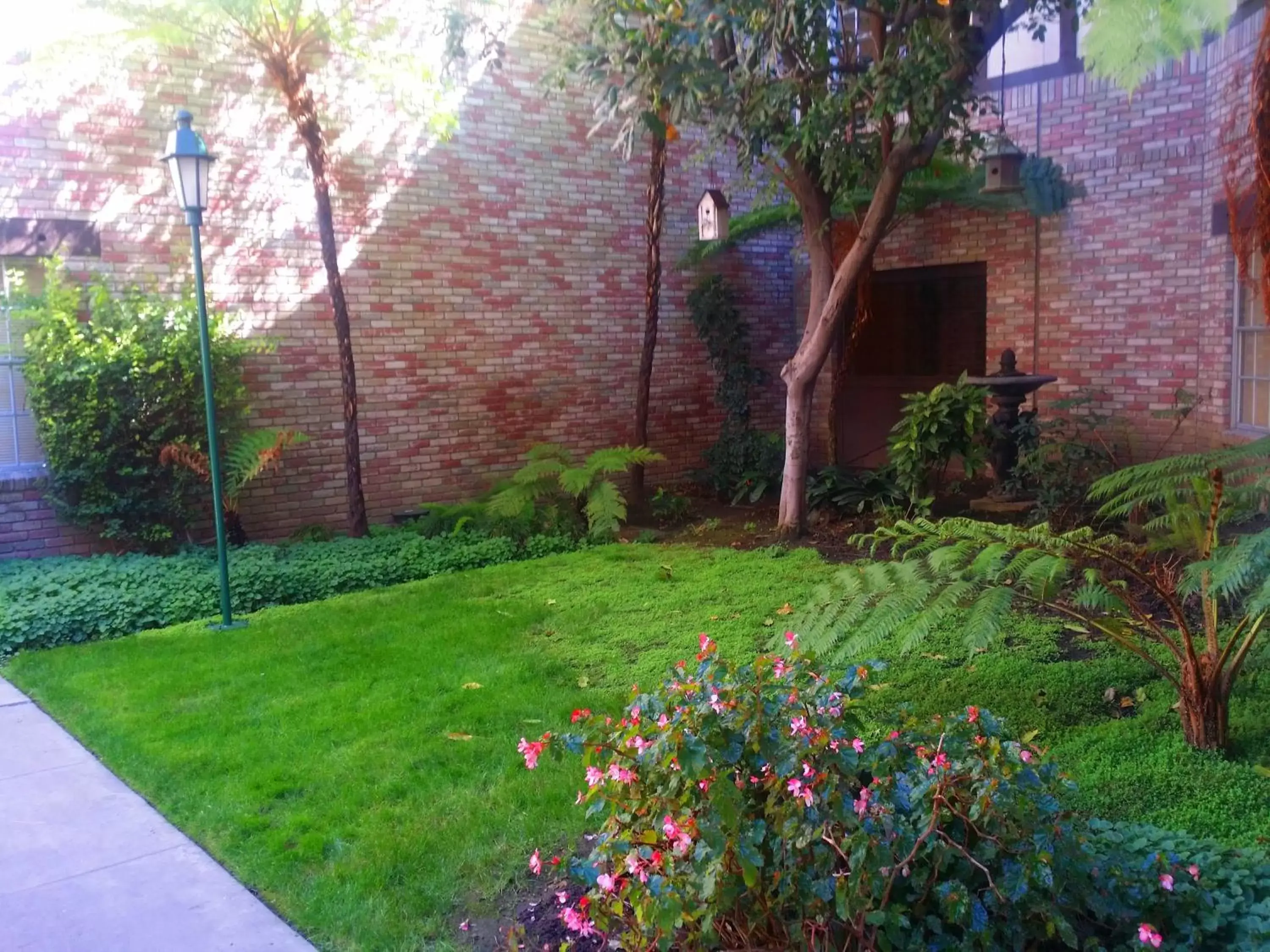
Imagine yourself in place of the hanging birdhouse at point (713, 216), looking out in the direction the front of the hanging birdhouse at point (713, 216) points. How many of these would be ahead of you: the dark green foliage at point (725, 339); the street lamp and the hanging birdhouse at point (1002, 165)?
1

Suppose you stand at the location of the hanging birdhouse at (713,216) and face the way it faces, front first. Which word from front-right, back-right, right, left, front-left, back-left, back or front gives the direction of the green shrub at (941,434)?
left

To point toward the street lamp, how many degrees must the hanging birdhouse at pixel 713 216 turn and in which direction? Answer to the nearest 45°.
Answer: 0° — it already faces it

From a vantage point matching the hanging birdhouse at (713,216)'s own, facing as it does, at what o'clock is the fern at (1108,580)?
The fern is roughly at 10 o'clock from the hanging birdhouse.

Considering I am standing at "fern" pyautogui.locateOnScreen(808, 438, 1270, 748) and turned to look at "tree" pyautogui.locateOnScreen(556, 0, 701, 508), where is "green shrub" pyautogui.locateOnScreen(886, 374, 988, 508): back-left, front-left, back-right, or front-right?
front-right

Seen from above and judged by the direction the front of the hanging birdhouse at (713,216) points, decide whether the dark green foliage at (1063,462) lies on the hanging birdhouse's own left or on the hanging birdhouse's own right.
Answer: on the hanging birdhouse's own left

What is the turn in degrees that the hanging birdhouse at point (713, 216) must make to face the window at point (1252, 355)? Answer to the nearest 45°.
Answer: approximately 135° to its left

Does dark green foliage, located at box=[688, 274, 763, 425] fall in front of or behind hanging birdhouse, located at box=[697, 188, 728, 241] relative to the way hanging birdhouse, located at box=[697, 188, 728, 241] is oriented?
behind

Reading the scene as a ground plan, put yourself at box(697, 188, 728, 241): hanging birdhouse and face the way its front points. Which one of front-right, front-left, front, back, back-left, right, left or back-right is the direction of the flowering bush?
front-left

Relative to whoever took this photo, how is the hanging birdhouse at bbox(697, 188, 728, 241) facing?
facing the viewer and to the left of the viewer

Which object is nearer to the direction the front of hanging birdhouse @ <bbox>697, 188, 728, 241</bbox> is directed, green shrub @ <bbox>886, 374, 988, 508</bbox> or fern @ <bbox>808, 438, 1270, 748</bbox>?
the fern

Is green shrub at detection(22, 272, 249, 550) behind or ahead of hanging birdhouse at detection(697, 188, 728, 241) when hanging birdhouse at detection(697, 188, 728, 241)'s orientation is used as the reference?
ahead

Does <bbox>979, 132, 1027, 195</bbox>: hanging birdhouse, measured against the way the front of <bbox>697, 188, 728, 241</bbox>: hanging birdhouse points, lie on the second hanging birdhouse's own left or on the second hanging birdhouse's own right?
on the second hanging birdhouse's own left
